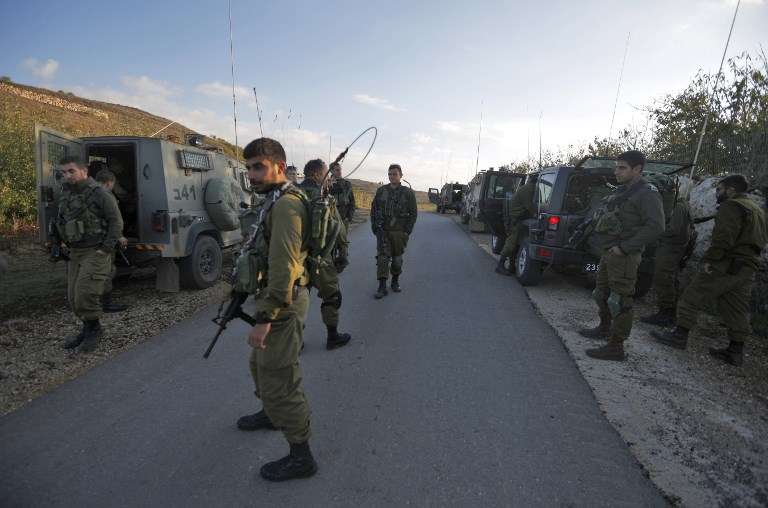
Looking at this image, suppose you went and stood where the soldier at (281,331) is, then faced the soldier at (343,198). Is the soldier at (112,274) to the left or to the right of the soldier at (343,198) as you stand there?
left

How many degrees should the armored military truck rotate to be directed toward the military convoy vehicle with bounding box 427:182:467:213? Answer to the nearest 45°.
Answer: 0° — it already faces it

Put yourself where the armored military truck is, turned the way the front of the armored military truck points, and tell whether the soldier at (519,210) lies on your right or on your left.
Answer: on your right

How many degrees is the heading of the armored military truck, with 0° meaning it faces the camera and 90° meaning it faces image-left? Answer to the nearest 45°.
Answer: approximately 225°
